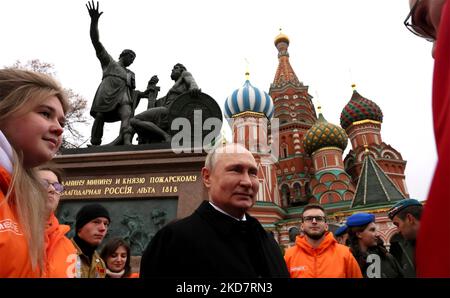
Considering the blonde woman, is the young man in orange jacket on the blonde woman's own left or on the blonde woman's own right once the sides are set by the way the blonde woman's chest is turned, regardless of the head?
on the blonde woman's own left

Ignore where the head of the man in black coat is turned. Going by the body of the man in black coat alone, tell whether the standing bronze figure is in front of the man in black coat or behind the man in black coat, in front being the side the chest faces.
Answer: behind

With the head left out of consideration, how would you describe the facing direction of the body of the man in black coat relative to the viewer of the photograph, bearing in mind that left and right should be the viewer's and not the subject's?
facing the viewer and to the right of the viewer

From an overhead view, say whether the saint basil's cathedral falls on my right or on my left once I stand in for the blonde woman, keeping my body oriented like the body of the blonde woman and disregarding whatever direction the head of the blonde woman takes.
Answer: on my left

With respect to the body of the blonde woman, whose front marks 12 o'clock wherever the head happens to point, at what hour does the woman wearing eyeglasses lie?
The woman wearing eyeglasses is roughly at 8 o'clock from the blonde woman.

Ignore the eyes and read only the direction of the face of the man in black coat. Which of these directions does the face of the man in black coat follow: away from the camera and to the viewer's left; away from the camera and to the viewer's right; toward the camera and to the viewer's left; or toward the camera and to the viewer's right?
toward the camera and to the viewer's right

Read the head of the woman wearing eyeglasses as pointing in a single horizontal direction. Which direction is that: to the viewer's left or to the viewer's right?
to the viewer's right

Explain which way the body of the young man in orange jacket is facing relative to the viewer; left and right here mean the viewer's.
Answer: facing the viewer

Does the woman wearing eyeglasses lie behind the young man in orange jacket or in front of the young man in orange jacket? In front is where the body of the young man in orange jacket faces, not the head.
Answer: in front

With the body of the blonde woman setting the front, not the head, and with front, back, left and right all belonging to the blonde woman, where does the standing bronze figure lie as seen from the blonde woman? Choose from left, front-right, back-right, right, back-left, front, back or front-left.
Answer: back-left

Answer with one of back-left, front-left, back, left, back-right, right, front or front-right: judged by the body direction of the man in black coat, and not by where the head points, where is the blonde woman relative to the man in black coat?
right

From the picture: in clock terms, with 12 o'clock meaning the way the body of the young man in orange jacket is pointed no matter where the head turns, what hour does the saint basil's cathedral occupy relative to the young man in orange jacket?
The saint basil's cathedral is roughly at 6 o'clock from the young man in orange jacket.
